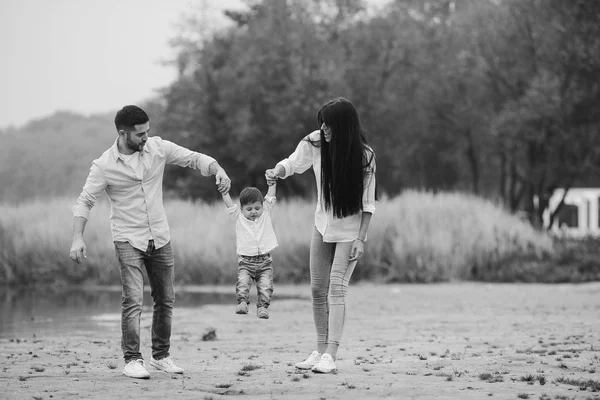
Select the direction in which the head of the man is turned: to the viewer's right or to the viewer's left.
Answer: to the viewer's right

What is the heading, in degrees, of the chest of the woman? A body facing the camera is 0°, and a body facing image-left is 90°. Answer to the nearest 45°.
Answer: approximately 45°
